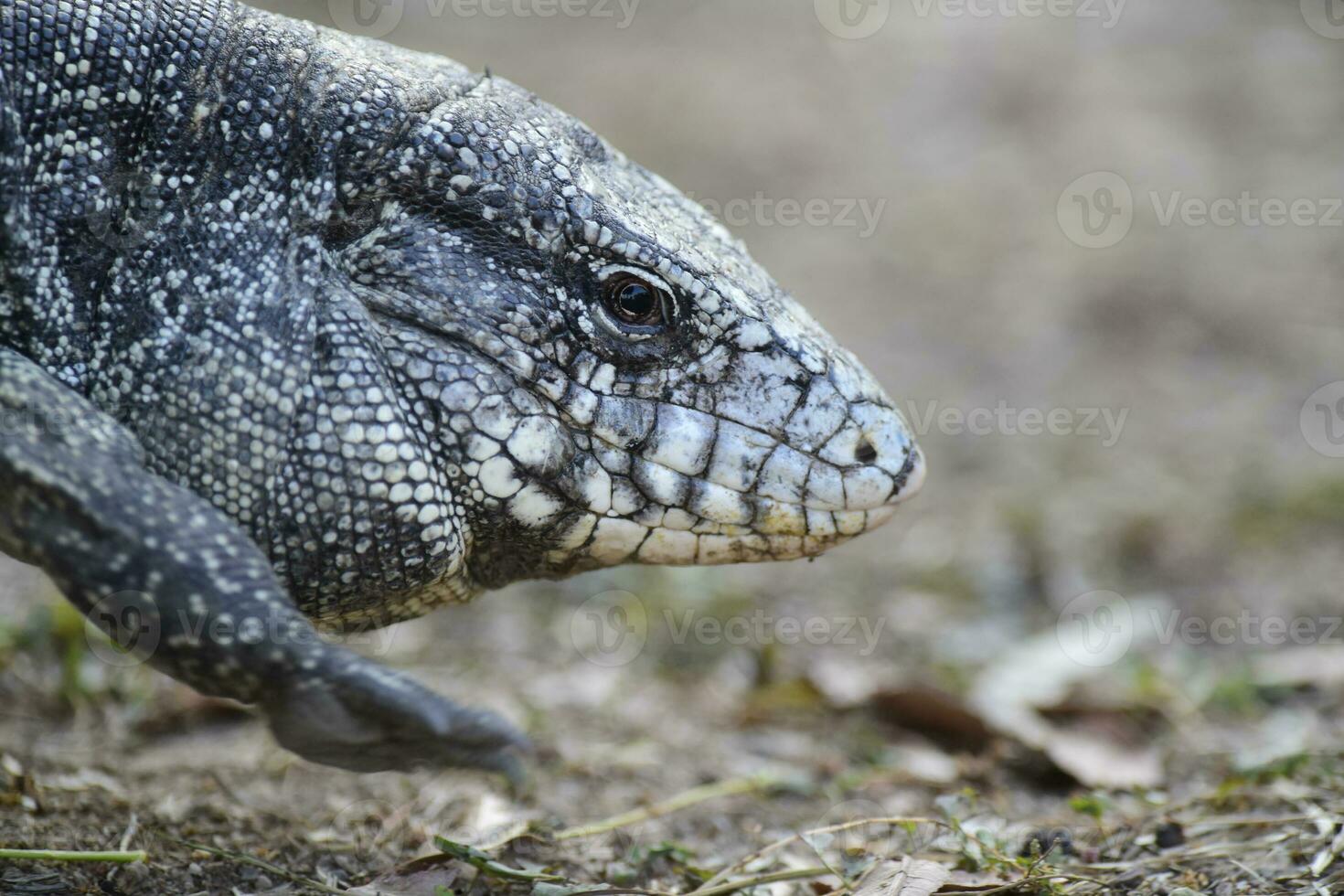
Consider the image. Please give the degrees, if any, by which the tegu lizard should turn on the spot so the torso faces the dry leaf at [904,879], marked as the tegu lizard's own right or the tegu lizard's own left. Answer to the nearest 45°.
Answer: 0° — it already faces it

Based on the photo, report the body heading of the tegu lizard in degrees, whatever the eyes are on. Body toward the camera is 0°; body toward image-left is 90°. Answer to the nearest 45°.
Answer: approximately 270°

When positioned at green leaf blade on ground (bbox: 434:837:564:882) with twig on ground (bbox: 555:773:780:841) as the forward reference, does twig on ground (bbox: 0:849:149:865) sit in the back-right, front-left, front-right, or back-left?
back-left
